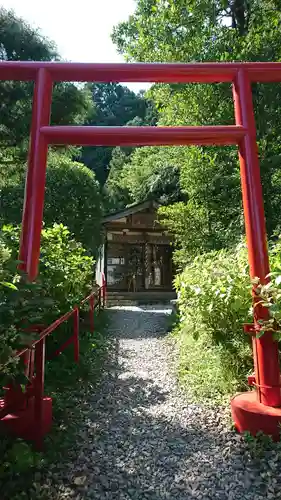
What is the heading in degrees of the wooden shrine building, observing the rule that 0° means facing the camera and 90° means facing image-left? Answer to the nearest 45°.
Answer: approximately 0°

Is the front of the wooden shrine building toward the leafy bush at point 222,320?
yes
